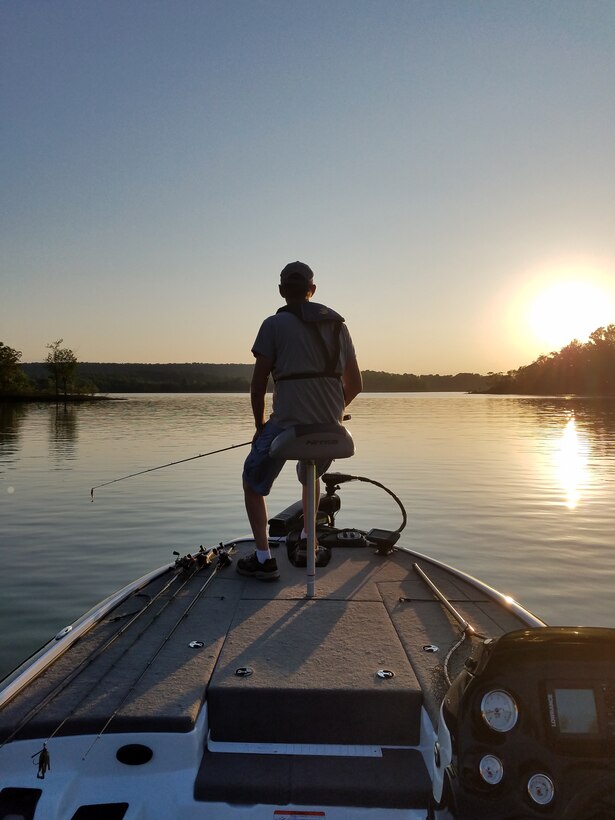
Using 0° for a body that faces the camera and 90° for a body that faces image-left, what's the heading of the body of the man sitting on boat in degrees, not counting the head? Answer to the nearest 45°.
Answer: approximately 180°

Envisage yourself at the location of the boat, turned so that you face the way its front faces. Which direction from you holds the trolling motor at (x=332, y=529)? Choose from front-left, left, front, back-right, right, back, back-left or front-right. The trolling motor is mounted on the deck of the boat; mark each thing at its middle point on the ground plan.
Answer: front

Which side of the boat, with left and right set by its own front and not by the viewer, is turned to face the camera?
back

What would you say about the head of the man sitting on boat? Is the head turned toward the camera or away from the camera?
away from the camera

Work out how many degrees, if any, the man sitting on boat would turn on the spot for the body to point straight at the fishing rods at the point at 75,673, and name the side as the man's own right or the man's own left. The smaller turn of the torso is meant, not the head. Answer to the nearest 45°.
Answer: approximately 135° to the man's own left
